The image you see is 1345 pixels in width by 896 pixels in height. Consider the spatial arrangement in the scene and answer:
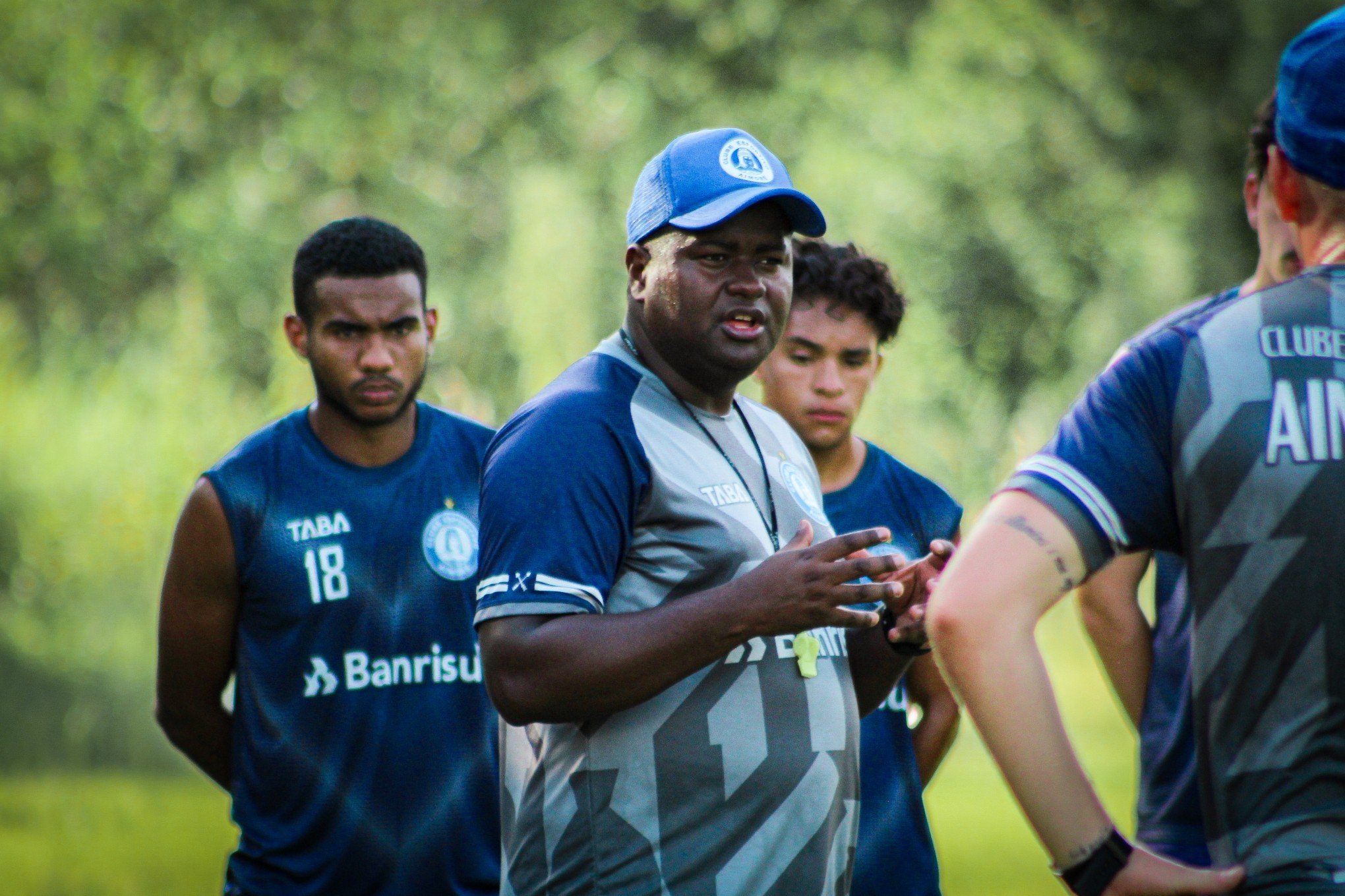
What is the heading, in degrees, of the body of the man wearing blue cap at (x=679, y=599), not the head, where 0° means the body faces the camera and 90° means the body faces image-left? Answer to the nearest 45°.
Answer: approximately 315°

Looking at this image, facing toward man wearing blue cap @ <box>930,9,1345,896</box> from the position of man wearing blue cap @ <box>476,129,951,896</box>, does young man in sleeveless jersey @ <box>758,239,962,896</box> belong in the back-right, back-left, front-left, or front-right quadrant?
back-left

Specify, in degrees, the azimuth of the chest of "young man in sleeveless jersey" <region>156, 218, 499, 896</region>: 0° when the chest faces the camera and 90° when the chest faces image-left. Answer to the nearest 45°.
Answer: approximately 0°

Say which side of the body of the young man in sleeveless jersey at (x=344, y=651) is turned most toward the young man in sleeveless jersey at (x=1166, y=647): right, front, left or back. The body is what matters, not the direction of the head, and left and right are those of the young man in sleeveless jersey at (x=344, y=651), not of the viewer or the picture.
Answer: left

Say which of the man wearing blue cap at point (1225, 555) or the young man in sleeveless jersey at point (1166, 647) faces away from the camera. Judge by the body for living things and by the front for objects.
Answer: the man wearing blue cap

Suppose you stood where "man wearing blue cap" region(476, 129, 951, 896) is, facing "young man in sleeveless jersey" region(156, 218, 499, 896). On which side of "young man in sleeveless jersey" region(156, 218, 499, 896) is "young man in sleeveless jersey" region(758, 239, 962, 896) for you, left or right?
right

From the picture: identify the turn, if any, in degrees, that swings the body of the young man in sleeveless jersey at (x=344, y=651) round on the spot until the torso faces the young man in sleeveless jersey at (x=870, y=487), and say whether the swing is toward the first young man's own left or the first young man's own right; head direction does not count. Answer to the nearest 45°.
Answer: approximately 90° to the first young man's own left

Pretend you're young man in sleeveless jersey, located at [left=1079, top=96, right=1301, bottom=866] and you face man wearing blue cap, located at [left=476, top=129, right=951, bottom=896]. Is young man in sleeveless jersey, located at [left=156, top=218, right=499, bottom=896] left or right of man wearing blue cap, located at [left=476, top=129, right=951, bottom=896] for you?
right

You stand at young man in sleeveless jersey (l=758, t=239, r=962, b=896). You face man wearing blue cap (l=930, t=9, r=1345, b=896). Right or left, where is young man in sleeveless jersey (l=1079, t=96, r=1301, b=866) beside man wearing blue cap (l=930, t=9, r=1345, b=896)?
left

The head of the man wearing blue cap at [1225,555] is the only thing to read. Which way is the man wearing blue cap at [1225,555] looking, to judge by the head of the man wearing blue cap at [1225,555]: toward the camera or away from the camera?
away from the camera

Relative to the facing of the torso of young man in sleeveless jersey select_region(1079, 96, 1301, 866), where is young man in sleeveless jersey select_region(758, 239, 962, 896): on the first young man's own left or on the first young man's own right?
on the first young man's own right

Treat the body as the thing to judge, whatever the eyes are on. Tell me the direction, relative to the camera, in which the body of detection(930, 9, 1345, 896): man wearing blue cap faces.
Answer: away from the camera
